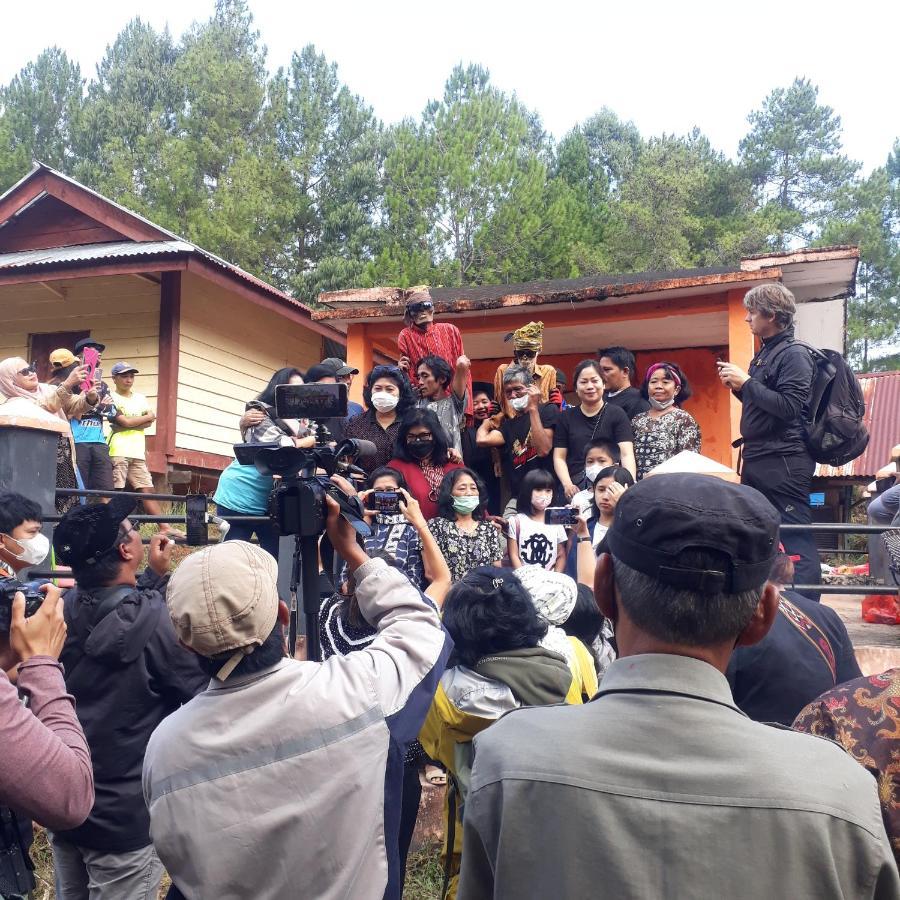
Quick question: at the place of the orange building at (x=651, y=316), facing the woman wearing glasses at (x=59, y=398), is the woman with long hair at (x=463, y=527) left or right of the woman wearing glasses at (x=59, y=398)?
left

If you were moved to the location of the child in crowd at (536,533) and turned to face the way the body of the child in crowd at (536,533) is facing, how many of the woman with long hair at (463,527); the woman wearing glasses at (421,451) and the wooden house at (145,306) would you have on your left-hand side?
0

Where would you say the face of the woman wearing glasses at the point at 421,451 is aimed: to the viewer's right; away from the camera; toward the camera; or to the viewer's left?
toward the camera

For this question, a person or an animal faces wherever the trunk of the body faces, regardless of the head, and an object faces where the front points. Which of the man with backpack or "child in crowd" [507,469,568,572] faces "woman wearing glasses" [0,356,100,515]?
the man with backpack

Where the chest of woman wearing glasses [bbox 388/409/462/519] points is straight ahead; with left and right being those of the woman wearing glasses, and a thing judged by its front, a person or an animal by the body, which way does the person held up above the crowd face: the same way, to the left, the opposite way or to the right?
the same way

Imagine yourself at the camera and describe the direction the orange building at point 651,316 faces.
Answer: facing the viewer

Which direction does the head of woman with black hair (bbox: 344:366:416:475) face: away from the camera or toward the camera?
toward the camera

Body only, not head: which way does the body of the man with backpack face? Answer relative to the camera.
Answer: to the viewer's left

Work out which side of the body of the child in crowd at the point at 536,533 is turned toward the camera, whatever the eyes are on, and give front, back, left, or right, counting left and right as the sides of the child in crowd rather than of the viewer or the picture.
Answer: front

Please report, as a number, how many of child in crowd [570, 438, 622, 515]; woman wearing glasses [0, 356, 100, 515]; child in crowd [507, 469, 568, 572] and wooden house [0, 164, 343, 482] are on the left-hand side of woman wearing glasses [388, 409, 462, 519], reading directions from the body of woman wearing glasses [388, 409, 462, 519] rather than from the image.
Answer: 2

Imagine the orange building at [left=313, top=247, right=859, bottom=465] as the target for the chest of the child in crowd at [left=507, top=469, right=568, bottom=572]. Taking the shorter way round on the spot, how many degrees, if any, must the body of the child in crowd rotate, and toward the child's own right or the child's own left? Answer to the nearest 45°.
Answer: approximately 180°

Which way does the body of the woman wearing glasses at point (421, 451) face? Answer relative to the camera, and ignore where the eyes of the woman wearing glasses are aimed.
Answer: toward the camera

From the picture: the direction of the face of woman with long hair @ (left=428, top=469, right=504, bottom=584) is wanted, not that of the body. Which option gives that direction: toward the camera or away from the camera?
toward the camera

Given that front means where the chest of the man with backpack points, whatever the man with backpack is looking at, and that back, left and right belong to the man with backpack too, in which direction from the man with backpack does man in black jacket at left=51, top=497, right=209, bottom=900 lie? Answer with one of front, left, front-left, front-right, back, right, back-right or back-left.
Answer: front-left

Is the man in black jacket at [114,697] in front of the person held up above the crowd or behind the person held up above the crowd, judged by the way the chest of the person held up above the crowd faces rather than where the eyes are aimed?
in front

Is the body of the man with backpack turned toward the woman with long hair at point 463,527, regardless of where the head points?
yes

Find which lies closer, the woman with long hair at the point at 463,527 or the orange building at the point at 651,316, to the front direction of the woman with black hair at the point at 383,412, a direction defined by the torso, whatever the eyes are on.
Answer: the woman with long hair
